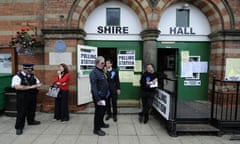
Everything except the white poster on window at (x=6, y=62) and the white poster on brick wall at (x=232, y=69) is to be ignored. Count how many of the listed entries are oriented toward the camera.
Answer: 2

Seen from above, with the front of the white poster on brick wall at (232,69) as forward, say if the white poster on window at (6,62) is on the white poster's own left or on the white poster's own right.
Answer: on the white poster's own right

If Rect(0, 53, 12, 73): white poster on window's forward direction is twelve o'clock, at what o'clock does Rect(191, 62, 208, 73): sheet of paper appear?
The sheet of paper is roughly at 10 o'clock from the white poster on window.

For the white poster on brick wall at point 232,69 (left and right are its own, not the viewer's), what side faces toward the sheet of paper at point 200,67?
right

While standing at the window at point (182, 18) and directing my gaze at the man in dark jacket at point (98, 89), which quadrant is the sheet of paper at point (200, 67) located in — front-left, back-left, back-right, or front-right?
back-left

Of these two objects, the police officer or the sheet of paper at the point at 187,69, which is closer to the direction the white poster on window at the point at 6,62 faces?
the police officer

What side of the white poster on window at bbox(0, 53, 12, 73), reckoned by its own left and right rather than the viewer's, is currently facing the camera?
front

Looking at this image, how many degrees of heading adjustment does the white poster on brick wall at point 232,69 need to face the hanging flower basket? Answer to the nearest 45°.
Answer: approximately 45° to its right

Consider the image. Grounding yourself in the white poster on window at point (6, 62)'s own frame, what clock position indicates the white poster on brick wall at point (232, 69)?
the white poster on brick wall at point (232, 69) is roughly at 10 o'clock from the white poster on window at point (6, 62).

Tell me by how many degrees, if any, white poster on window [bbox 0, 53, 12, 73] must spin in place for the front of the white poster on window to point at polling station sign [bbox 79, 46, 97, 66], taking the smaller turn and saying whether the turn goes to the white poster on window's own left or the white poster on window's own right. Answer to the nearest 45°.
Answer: approximately 45° to the white poster on window's own left

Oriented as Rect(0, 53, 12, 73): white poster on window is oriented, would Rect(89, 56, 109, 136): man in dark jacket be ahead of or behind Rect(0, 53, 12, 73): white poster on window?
ahead

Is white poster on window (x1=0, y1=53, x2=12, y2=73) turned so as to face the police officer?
yes

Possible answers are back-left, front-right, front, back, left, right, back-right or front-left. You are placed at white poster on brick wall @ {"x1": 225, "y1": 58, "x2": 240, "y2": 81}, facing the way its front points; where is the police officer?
front-right

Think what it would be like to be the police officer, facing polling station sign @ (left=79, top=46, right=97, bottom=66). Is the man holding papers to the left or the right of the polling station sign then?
right
